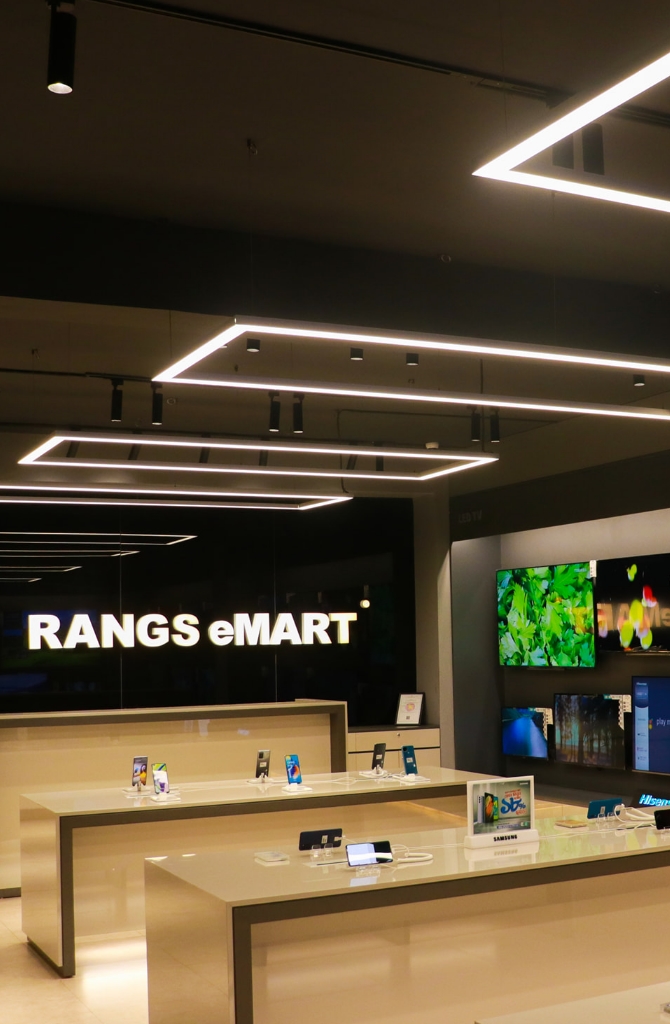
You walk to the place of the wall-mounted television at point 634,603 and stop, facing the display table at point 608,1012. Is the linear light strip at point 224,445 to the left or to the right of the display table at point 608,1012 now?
right

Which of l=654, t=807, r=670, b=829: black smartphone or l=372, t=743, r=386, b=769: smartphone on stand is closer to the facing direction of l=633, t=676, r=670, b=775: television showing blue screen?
the smartphone on stand

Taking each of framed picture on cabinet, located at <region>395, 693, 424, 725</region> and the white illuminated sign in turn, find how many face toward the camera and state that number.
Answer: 2

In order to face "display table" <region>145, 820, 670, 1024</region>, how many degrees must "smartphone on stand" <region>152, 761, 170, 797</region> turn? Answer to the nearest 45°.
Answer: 0° — it already faces it

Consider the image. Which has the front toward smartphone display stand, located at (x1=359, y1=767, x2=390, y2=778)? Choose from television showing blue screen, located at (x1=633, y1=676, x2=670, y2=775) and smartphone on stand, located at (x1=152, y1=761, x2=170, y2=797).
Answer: the television showing blue screen

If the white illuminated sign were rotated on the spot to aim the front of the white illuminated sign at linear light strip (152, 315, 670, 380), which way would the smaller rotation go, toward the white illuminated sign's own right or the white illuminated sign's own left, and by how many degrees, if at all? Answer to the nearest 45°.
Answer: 0° — it already faces it

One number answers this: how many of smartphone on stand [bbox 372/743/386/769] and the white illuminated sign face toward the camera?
2
